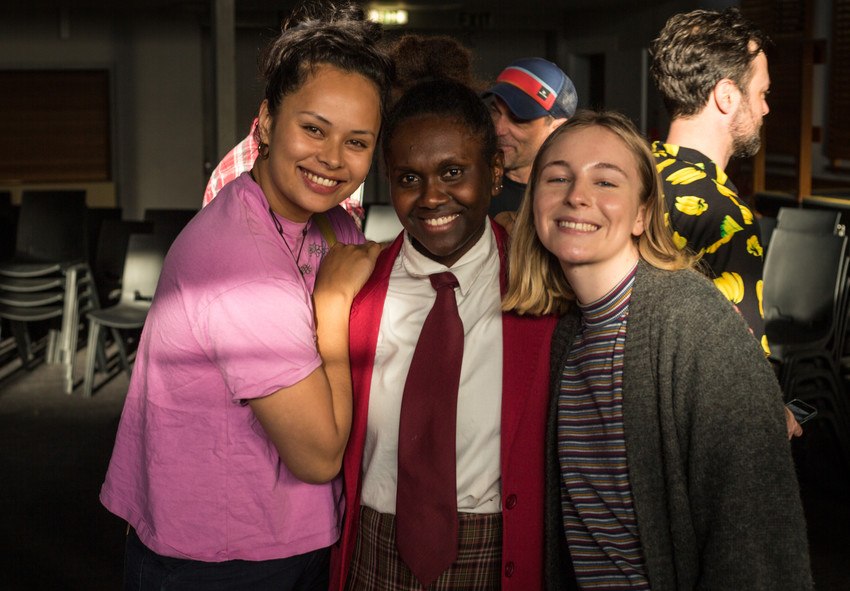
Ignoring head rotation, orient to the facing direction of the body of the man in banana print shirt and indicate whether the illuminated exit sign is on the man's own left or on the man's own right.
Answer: on the man's own left

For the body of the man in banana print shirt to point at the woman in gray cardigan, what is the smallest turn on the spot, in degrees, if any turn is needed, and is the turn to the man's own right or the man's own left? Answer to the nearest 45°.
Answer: approximately 135° to the man's own right

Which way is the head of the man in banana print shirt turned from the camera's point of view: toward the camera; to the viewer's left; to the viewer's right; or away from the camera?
to the viewer's right

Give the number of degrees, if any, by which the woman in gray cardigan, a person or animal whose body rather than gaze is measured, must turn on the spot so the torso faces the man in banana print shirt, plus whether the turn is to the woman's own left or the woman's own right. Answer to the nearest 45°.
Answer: approximately 135° to the woman's own right
